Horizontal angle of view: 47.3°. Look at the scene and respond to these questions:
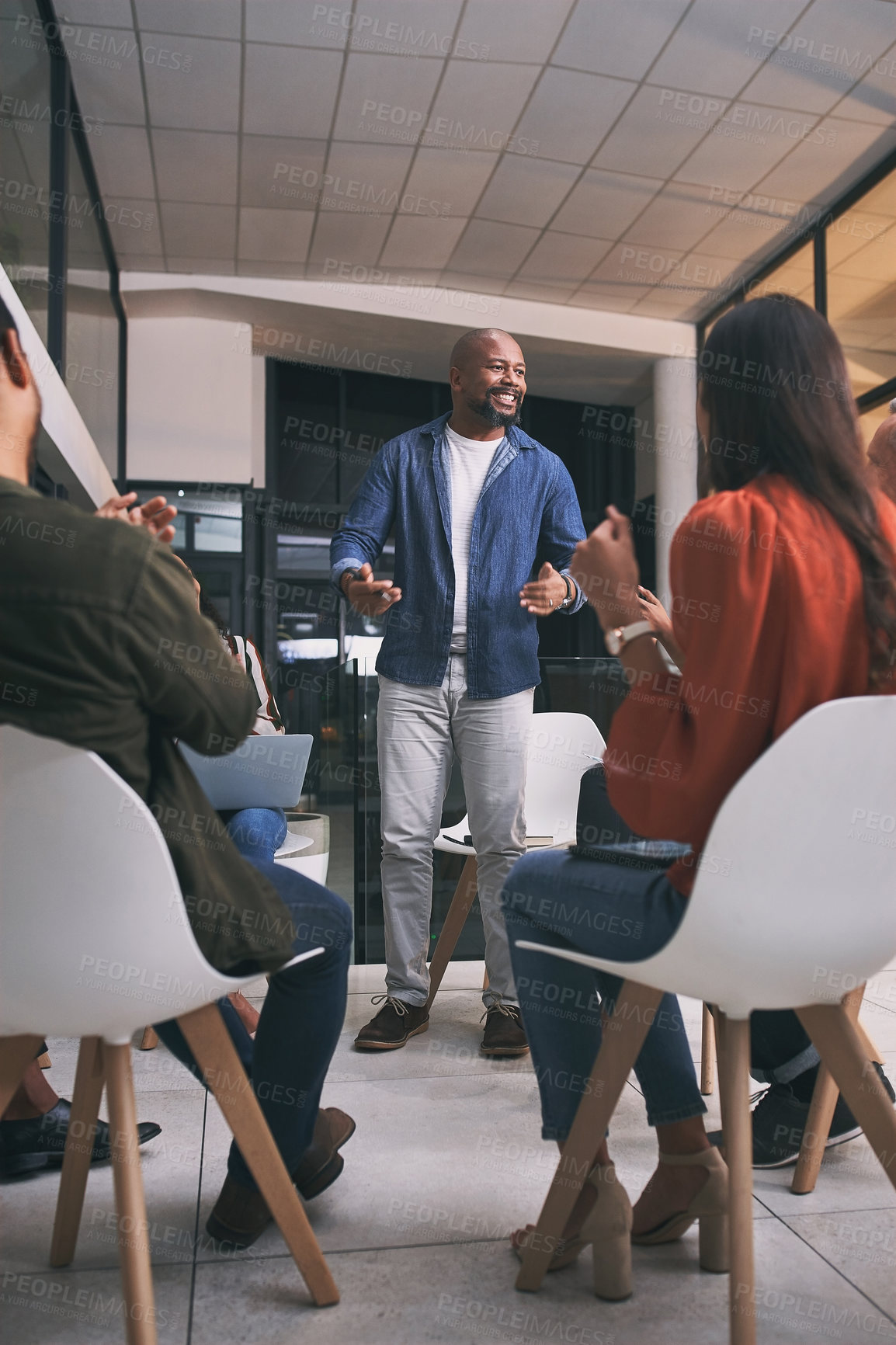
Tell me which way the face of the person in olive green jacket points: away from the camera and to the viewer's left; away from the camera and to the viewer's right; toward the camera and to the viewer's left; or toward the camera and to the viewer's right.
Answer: away from the camera and to the viewer's right

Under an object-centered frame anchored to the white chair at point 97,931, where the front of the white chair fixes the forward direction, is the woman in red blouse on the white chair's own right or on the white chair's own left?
on the white chair's own right

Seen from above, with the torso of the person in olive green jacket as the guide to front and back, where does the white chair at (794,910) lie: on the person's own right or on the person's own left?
on the person's own right

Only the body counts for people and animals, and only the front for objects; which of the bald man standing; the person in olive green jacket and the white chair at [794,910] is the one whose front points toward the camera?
the bald man standing

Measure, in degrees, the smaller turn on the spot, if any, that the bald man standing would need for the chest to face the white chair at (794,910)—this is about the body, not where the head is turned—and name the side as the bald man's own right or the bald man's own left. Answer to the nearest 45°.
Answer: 0° — they already face it

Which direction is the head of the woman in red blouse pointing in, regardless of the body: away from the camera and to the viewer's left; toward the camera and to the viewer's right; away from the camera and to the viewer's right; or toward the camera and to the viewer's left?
away from the camera and to the viewer's left

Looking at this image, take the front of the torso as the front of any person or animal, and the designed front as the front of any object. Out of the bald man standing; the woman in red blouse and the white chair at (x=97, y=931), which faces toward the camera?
the bald man standing

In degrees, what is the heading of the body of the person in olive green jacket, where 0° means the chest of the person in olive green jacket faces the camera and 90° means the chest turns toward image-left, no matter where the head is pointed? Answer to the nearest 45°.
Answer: approximately 225°

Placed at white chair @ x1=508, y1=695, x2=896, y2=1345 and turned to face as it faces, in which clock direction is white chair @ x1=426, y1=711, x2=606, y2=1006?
white chair @ x1=426, y1=711, x2=606, y2=1006 is roughly at 1 o'clock from white chair @ x1=508, y1=695, x2=896, y2=1345.

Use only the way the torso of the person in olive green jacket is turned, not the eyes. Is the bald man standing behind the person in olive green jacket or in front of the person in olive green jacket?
in front

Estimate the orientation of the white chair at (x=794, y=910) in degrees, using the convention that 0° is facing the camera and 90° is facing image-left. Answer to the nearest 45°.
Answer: approximately 135°

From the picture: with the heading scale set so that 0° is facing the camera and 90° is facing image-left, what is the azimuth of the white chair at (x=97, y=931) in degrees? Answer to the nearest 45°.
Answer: approximately 225°

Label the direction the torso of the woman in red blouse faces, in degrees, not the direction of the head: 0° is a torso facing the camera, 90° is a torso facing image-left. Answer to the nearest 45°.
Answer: approximately 135°

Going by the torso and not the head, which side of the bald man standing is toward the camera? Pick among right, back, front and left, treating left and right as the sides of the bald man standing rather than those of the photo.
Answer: front

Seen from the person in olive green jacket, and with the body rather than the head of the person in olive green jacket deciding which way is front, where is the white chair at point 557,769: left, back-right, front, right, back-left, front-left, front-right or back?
front

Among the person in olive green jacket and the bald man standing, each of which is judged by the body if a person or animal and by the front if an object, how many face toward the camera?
1

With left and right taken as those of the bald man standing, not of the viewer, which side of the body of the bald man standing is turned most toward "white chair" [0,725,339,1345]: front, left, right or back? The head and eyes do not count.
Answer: front

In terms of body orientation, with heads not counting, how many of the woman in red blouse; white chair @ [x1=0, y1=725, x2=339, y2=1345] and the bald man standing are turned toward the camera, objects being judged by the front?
1
